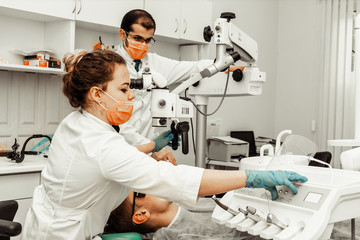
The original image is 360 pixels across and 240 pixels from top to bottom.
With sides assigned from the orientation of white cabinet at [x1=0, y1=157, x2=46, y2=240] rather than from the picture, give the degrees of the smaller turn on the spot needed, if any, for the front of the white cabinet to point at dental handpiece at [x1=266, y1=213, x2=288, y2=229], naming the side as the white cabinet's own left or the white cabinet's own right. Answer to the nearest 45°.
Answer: approximately 45° to the white cabinet's own left

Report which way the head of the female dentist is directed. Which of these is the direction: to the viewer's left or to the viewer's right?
to the viewer's right

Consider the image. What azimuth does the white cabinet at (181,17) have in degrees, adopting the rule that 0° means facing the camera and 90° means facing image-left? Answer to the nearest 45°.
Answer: approximately 315°

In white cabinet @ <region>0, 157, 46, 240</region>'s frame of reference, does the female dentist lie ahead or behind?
ahead

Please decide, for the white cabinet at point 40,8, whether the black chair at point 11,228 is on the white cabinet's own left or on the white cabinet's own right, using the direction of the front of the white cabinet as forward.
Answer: on the white cabinet's own right

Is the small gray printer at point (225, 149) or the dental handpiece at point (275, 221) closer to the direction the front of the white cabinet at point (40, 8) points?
the dental handpiece

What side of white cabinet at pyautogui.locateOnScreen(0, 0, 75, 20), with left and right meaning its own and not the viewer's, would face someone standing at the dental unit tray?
front
